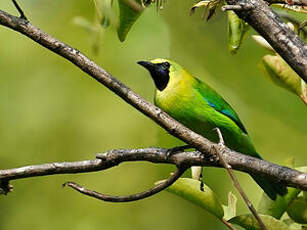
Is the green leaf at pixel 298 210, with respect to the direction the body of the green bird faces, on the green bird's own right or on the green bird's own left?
on the green bird's own left

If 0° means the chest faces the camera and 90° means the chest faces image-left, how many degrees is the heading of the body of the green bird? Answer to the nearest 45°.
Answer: approximately 90°

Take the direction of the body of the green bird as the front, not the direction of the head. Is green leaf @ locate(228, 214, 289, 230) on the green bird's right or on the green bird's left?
on the green bird's left
